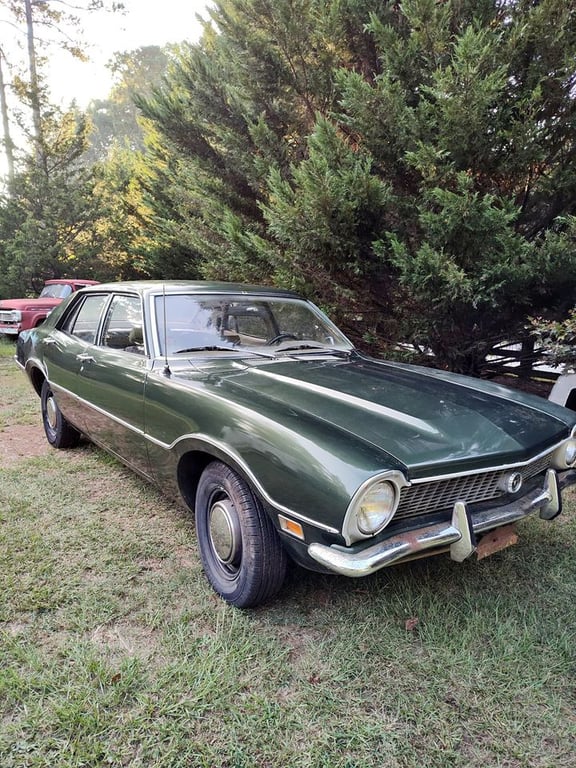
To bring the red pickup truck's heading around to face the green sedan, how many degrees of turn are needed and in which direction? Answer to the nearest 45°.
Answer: approximately 45° to its left

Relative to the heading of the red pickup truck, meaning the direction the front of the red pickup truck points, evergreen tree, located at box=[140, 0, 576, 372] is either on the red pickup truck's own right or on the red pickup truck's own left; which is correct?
on the red pickup truck's own left

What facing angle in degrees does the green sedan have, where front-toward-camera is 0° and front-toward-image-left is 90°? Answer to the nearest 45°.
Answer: approximately 315°

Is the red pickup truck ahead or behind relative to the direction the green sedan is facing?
behind

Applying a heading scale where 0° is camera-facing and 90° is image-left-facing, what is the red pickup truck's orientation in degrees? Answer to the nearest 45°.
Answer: approximately 45°
